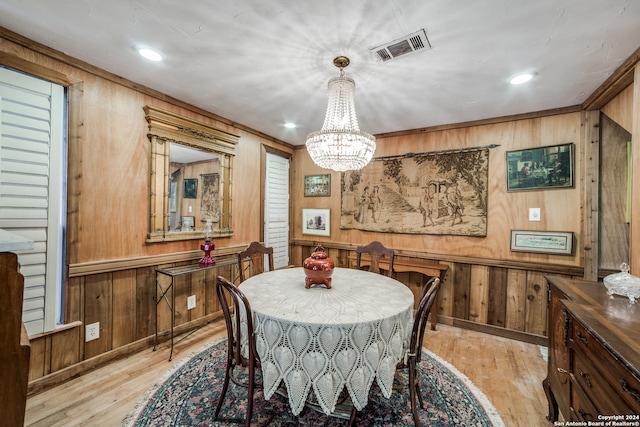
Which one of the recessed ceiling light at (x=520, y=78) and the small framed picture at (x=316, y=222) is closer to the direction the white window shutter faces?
the recessed ceiling light

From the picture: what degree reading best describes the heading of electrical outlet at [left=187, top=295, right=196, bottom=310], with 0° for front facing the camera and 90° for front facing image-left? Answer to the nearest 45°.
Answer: approximately 315°

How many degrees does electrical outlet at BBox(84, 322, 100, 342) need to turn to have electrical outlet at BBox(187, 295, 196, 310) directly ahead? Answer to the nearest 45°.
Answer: approximately 45° to its left

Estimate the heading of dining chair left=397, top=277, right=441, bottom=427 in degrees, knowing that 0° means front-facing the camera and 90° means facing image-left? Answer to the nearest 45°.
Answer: approximately 90°

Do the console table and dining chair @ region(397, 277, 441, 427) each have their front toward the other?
yes

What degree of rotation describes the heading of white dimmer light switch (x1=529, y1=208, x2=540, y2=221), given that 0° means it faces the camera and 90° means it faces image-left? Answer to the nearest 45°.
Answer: approximately 0°

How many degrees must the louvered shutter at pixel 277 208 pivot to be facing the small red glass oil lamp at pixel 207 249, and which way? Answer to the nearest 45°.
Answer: approximately 90° to its right

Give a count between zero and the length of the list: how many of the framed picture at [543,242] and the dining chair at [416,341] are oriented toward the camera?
1

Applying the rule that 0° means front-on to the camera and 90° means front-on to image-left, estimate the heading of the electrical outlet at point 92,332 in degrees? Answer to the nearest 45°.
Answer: approximately 315°

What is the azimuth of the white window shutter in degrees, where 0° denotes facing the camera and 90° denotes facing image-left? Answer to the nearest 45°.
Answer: approximately 315°
